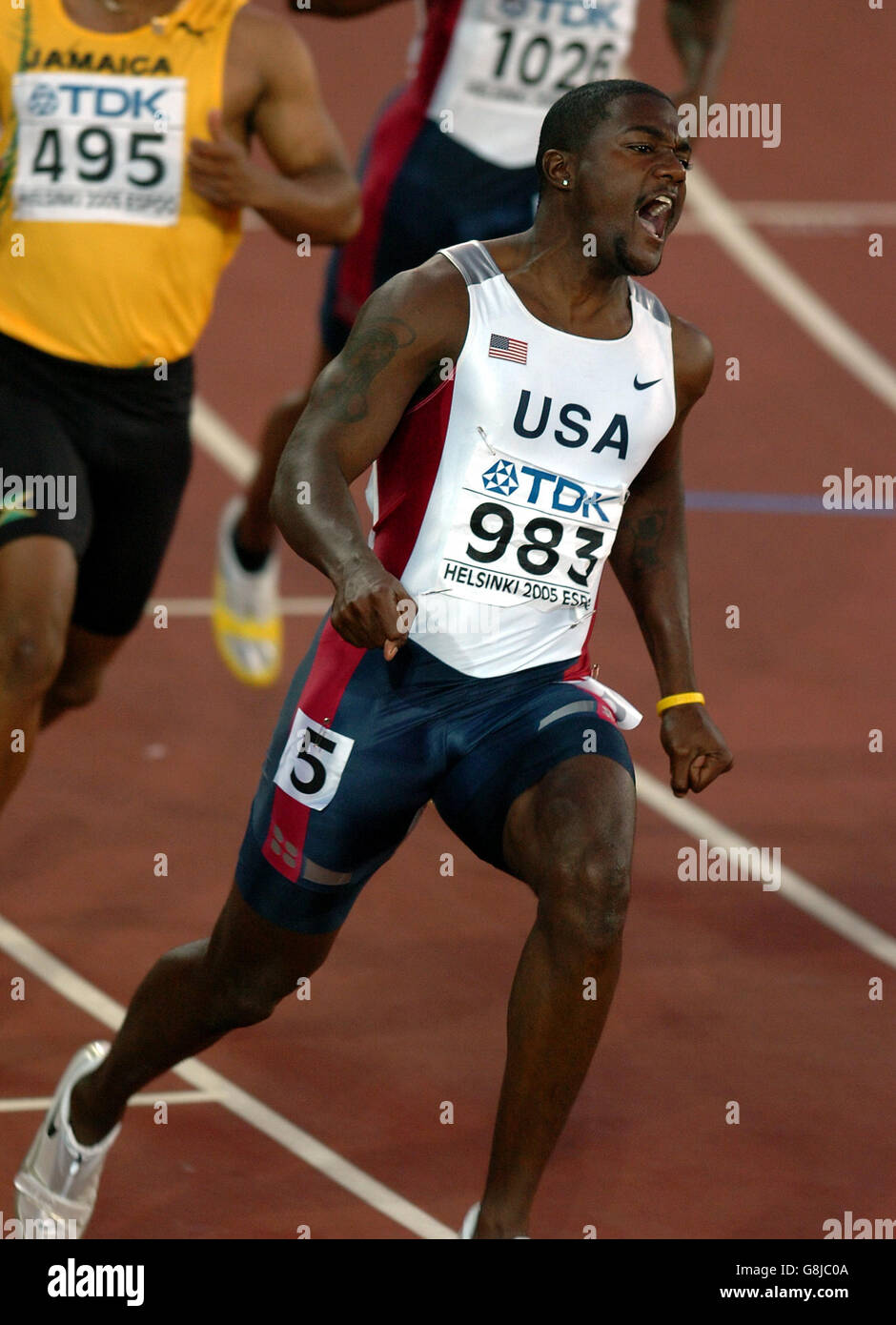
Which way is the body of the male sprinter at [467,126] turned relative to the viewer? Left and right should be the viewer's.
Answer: facing the viewer and to the right of the viewer

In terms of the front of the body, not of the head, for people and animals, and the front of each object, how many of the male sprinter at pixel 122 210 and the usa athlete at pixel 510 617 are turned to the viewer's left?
0

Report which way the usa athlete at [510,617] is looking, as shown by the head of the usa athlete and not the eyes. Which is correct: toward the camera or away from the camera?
toward the camera

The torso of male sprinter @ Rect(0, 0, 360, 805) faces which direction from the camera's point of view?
toward the camera

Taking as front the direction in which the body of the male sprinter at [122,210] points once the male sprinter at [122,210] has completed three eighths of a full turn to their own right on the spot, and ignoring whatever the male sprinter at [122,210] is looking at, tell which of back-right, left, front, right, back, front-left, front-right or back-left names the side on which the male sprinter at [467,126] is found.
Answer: right

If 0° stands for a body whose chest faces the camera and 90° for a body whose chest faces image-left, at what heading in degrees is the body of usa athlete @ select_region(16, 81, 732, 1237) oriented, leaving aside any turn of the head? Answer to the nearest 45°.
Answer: approximately 315°

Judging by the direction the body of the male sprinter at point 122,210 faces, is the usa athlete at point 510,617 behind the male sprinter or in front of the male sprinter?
in front

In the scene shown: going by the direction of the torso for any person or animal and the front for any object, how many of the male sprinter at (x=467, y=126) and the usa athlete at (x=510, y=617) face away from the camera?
0

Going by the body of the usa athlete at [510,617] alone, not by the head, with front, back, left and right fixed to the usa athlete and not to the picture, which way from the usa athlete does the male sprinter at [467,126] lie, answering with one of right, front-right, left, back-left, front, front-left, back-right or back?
back-left

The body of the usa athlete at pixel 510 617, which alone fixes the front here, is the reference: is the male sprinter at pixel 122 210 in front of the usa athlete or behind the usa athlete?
behind

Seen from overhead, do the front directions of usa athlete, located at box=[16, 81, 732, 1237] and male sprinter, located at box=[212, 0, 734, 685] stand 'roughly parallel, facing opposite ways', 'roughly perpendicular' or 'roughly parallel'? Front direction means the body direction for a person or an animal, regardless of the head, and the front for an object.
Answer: roughly parallel
